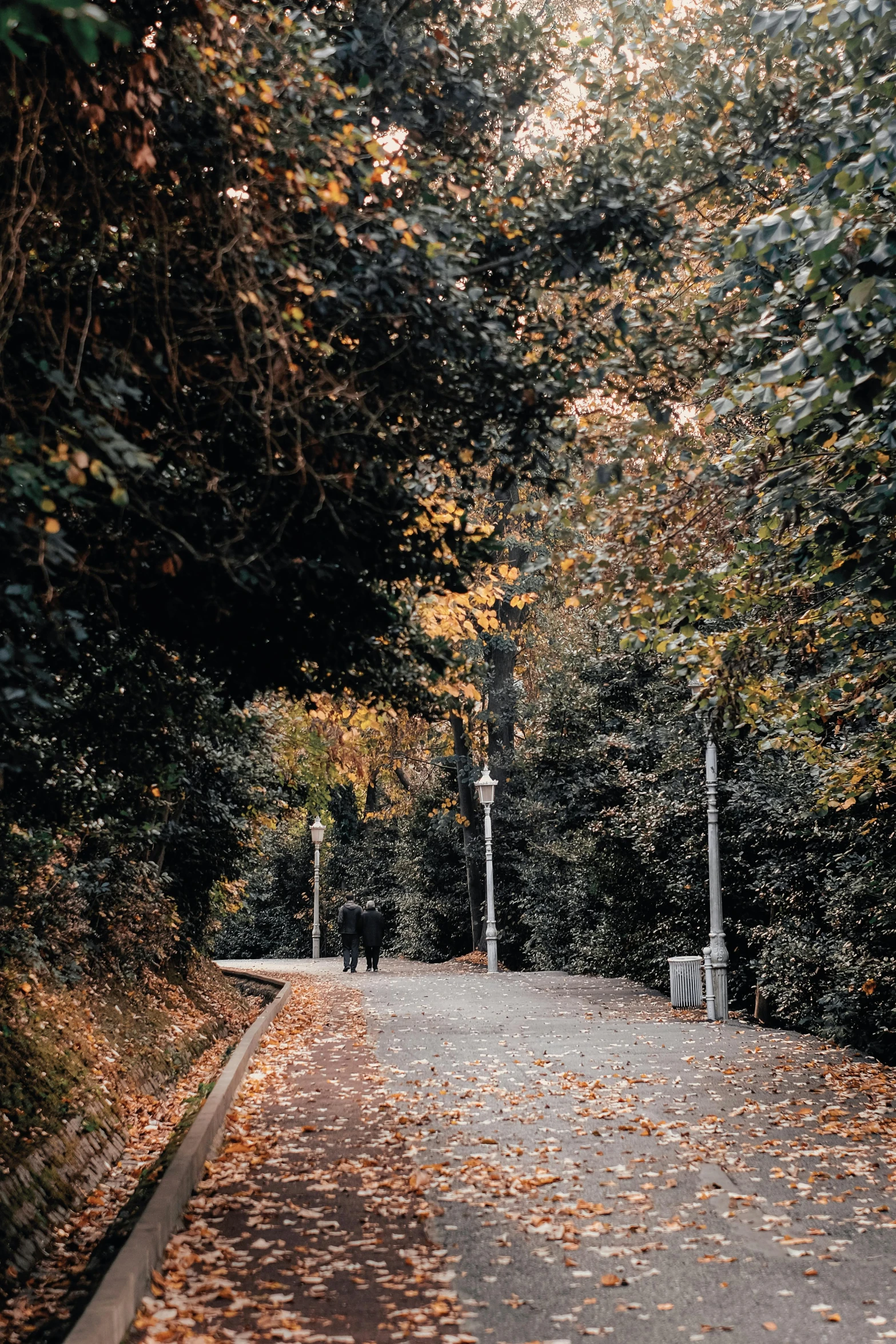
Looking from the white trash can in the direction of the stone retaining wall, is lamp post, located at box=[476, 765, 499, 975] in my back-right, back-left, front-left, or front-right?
back-right

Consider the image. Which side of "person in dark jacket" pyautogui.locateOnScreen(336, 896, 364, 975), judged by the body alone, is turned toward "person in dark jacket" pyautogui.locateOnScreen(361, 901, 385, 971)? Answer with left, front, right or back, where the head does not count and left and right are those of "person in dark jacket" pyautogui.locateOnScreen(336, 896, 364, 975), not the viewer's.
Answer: right

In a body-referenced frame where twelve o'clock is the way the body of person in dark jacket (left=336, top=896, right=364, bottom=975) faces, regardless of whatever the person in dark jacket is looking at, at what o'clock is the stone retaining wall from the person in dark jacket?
The stone retaining wall is roughly at 6 o'clock from the person in dark jacket.

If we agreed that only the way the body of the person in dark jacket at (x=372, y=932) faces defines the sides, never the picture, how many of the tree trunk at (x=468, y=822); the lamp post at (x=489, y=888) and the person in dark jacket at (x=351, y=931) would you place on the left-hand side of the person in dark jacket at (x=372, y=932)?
1

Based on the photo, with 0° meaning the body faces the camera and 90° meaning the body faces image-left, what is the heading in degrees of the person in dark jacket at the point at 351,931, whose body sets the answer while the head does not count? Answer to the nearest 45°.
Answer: approximately 180°

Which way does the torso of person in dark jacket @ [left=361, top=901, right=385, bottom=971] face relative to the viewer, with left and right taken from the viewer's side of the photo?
facing away from the viewer

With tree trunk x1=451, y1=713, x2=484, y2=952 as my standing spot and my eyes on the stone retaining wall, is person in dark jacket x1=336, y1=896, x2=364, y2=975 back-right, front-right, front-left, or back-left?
front-right

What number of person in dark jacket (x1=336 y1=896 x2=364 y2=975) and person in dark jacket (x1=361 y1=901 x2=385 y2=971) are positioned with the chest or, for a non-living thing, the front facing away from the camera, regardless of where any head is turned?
2

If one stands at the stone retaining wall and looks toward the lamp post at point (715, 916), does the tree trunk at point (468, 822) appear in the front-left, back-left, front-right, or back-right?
front-left

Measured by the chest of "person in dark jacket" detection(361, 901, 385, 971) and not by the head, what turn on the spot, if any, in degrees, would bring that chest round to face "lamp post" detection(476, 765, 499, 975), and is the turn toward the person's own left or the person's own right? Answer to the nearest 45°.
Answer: approximately 135° to the person's own right

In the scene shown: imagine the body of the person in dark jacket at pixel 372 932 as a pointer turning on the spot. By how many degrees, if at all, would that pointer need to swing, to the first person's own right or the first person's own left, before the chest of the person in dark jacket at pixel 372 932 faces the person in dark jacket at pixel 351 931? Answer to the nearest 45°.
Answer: approximately 90° to the first person's own left
